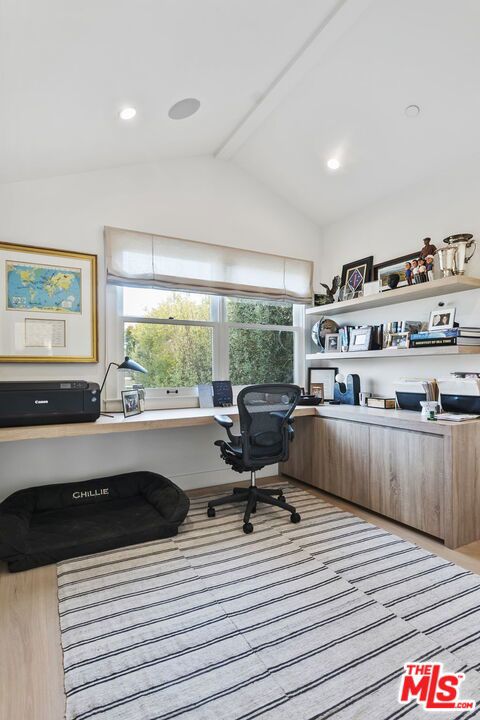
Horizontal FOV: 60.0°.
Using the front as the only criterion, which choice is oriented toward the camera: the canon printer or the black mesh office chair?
the canon printer

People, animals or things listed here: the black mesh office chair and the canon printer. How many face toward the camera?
1

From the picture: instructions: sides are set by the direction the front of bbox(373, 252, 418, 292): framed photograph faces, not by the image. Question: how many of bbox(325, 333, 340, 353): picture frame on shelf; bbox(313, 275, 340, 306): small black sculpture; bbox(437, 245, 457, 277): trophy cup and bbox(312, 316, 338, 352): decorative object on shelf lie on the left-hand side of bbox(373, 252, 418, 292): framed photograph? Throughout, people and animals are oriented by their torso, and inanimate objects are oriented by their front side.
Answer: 1

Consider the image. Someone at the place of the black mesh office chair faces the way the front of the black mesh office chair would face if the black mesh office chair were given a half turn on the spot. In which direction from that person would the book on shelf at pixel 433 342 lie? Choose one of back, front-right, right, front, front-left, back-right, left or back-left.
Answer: front-left

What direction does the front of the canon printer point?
toward the camera

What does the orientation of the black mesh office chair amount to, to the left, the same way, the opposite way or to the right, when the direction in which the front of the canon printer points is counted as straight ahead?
the opposite way

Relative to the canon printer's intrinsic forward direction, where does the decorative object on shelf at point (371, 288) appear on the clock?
The decorative object on shelf is roughly at 9 o'clock from the canon printer.

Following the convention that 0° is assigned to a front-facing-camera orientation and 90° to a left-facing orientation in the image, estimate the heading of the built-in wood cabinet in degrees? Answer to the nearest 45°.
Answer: approximately 45°

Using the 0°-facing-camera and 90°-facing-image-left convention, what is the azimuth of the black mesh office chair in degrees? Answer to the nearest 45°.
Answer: approximately 135°

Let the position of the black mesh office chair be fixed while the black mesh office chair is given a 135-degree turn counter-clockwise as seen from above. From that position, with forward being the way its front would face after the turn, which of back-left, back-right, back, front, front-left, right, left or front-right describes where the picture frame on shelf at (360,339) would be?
back-left

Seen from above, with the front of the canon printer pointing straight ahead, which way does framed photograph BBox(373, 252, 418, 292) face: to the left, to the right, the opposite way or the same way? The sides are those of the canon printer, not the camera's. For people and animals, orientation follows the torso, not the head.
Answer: to the right

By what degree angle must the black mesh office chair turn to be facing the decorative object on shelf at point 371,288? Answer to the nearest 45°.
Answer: approximately 90° to its right

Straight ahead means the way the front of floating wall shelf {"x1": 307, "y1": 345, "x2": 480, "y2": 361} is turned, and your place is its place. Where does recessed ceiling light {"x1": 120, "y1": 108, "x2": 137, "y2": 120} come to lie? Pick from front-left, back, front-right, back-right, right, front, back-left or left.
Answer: front

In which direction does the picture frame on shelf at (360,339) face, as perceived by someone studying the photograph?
facing the viewer and to the left of the viewer

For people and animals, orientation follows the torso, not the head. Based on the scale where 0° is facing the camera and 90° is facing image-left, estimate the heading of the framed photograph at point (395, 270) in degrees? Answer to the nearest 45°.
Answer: approximately 45°
